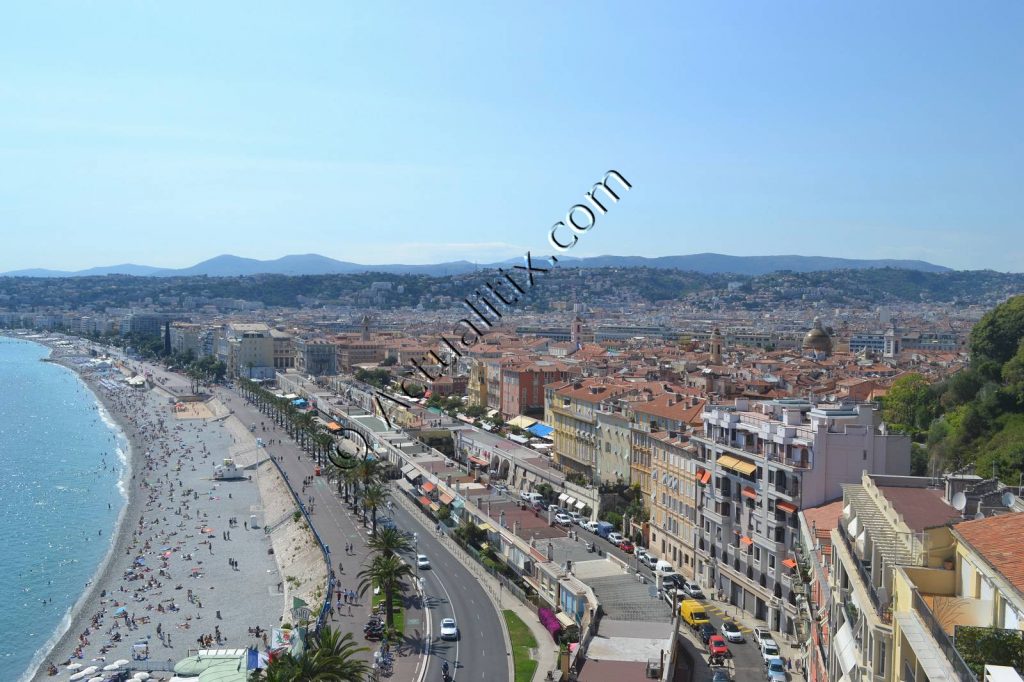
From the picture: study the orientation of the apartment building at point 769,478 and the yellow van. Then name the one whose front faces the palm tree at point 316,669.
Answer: the apartment building

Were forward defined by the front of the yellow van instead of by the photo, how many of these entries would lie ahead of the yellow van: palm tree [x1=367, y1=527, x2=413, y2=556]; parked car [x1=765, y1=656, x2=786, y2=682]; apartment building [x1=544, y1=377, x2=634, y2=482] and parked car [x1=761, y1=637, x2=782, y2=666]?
2

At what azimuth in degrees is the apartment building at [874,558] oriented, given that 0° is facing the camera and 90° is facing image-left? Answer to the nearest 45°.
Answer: approximately 45°
